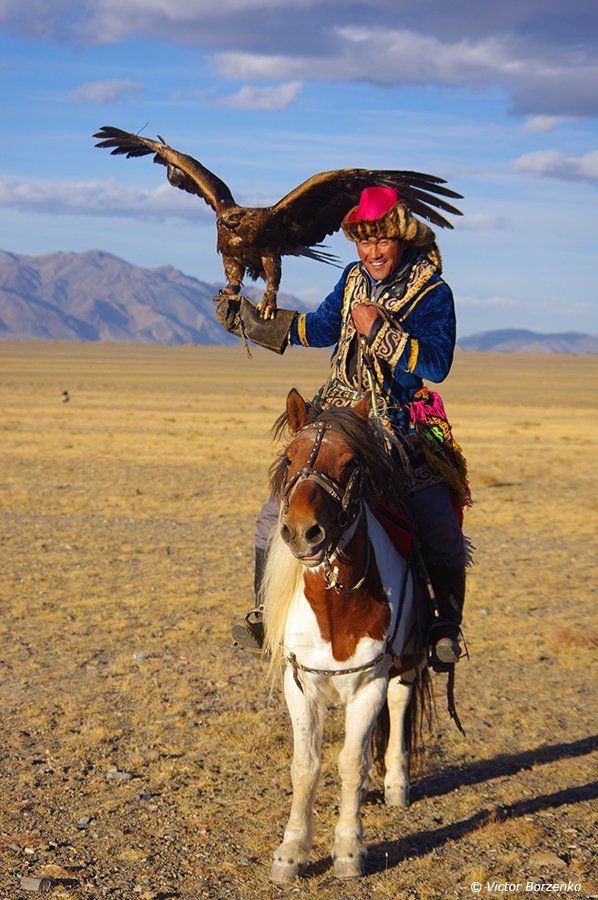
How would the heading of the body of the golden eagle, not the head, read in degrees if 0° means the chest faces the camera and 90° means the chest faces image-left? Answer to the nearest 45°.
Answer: approximately 45°
